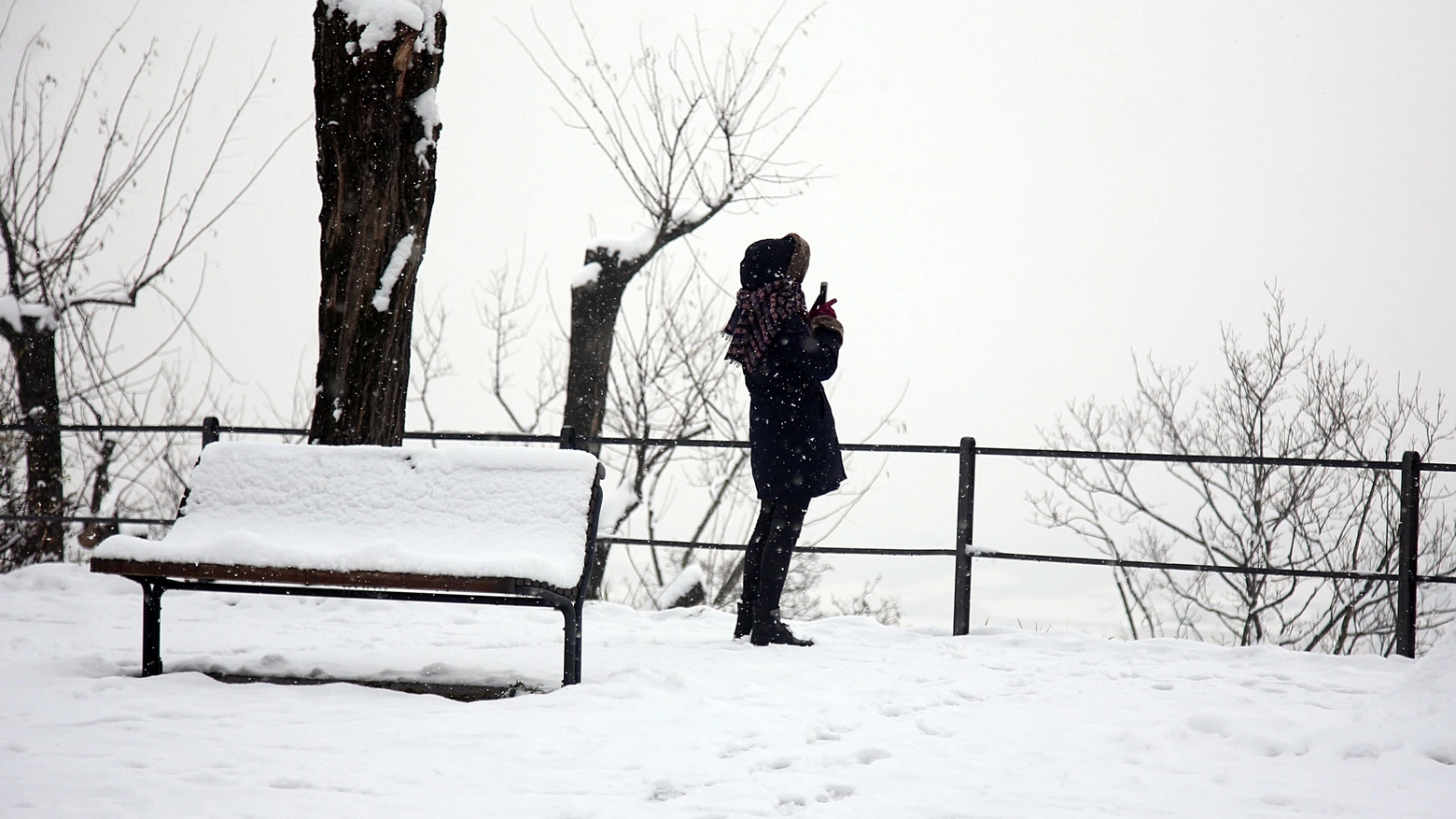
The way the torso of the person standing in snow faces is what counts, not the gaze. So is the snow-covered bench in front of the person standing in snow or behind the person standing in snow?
behind

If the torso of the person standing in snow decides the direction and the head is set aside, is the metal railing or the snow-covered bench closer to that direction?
the metal railing
